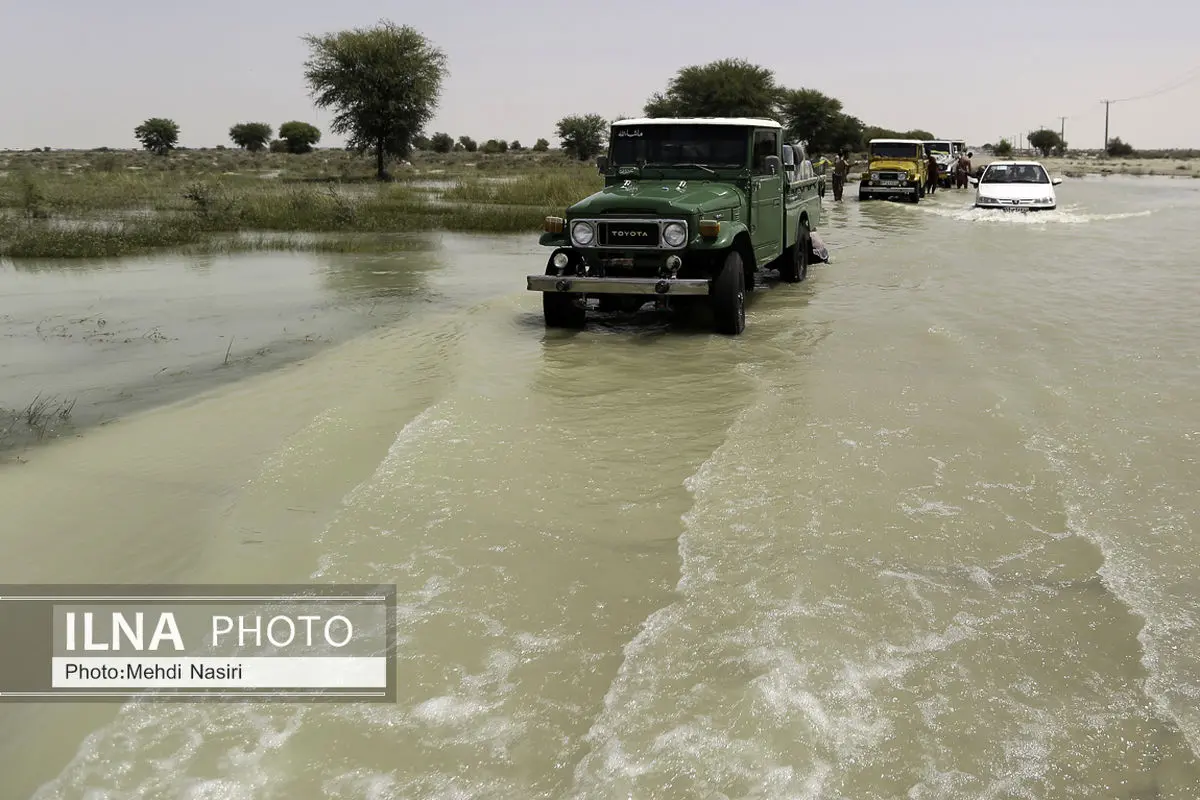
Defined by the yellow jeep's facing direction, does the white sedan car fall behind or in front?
in front

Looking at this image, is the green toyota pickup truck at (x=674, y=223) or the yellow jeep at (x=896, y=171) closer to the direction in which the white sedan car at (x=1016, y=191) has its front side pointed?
the green toyota pickup truck

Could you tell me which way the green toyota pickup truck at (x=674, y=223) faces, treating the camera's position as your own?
facing the viewer and to the left of the viewer

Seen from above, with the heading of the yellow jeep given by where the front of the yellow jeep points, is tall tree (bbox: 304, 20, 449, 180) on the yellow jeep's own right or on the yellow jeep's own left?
on the yellow jeep's own right

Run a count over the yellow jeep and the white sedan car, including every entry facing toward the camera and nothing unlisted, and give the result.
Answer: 2

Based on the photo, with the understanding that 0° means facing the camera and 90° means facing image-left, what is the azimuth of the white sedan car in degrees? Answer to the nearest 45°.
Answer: approximately 0°

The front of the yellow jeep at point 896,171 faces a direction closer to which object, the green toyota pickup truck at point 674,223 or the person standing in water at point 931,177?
the green toyota pickup truck

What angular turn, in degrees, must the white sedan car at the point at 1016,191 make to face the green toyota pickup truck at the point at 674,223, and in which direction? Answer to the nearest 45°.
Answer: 0° — it already faces it

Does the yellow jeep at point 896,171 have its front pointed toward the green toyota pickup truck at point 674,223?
yes
